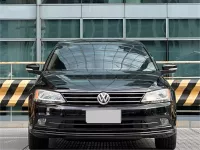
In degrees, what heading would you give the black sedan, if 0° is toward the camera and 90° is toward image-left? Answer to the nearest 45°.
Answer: approximately 0°

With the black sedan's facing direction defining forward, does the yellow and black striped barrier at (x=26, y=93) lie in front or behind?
behind

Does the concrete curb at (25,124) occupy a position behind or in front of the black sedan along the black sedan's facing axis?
behind
